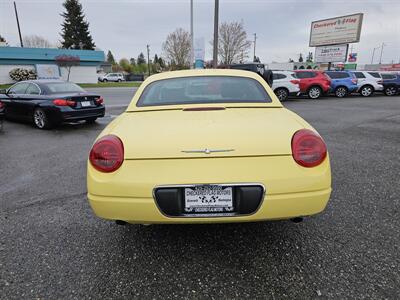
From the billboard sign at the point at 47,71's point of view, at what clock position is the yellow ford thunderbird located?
The yellow ford thunderbird is roughly at 12 o'clock from the billboard sign.

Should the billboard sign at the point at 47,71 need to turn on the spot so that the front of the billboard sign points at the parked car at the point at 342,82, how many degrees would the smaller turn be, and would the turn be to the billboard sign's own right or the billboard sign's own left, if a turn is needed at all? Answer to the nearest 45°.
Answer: approximately 45° to the billboard sign's own left

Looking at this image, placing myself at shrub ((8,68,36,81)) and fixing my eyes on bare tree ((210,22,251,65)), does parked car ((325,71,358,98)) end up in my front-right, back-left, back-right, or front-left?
front-right

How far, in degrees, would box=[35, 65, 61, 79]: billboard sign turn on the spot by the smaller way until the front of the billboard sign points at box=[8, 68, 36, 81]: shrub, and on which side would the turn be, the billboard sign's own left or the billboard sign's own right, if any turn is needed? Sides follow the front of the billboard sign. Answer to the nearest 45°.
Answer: approximately 90° to the billboard sign's own right

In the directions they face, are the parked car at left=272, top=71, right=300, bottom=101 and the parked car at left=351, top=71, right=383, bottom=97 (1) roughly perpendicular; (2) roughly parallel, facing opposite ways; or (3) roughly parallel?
roughly parallel

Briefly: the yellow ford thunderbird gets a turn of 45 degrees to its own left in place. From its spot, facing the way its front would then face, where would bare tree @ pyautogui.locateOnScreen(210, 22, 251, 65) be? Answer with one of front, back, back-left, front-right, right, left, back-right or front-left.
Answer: front-right

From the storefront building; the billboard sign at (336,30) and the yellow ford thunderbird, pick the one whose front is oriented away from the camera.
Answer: the yellow ford thunderbird

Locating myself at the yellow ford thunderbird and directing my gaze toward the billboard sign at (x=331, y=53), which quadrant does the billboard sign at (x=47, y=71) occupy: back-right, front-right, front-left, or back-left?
front-left

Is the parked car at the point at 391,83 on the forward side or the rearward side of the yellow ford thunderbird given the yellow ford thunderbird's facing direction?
on the forward side

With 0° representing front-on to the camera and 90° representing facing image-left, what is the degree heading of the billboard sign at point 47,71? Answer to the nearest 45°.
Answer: approximately 0°

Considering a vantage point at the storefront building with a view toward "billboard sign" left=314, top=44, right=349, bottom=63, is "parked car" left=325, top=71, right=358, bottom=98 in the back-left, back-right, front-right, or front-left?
front-right
